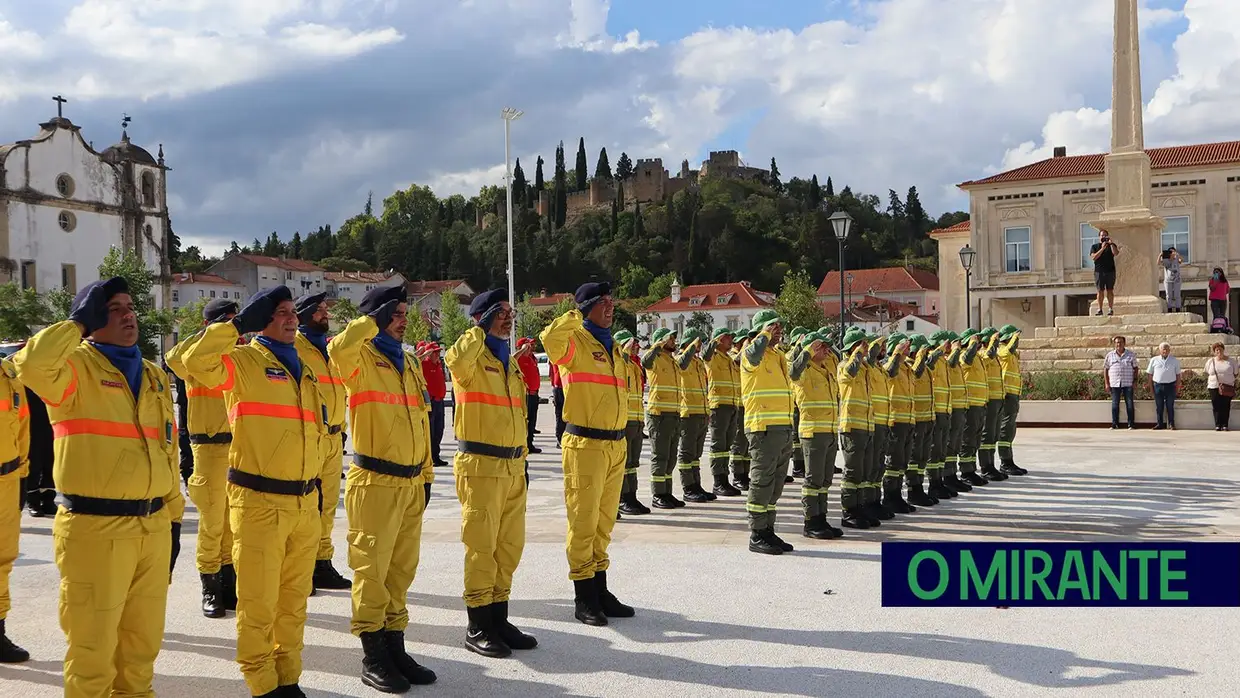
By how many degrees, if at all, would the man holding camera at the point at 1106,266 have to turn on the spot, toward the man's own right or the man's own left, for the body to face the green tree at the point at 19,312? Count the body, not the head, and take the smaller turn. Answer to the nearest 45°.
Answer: approximately 90° to the man's own right

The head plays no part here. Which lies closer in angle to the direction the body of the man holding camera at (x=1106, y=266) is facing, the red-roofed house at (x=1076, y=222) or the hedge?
the hedge

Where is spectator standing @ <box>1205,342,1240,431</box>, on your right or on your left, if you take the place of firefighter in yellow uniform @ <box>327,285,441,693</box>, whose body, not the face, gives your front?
on your left

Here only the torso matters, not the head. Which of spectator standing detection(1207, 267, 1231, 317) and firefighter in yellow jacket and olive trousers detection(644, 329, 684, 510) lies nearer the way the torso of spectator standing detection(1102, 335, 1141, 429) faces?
the firefighter in yellow jacket and olive trousers

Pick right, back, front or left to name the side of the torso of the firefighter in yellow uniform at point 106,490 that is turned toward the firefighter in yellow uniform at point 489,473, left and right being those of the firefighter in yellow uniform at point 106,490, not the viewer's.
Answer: left

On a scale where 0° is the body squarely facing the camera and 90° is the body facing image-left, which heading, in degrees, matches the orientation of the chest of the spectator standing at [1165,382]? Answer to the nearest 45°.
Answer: approximately 0°

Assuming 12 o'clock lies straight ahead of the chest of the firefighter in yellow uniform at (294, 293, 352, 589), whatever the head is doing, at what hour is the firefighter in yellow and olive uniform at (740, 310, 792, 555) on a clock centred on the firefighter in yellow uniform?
The firefighter in yellow and olive uniform is roughly at 10 o'clock from the firefighter in yellow uniform.

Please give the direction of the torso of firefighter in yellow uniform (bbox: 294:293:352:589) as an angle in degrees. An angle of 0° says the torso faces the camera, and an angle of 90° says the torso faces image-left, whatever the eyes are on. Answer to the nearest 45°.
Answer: approximately 315°

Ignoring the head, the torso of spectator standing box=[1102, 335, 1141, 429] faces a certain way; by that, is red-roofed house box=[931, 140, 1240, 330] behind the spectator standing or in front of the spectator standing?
behind

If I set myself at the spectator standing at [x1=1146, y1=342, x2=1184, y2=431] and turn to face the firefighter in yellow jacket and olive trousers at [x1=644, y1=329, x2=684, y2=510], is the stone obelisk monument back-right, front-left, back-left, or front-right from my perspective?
back-right

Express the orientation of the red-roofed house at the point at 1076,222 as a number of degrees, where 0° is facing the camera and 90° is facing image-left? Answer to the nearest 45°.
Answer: approximately 0°

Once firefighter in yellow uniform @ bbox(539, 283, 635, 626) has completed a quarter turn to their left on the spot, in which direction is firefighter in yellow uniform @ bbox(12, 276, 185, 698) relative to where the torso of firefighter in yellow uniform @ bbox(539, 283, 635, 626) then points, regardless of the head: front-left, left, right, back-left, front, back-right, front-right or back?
back
